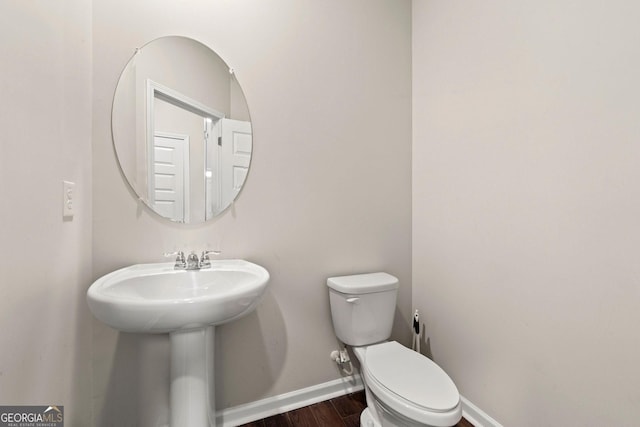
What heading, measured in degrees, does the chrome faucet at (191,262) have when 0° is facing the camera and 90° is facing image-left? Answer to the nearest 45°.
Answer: approximately 0°

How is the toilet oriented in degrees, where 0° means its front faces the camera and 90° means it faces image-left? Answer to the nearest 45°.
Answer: approximately 315°
